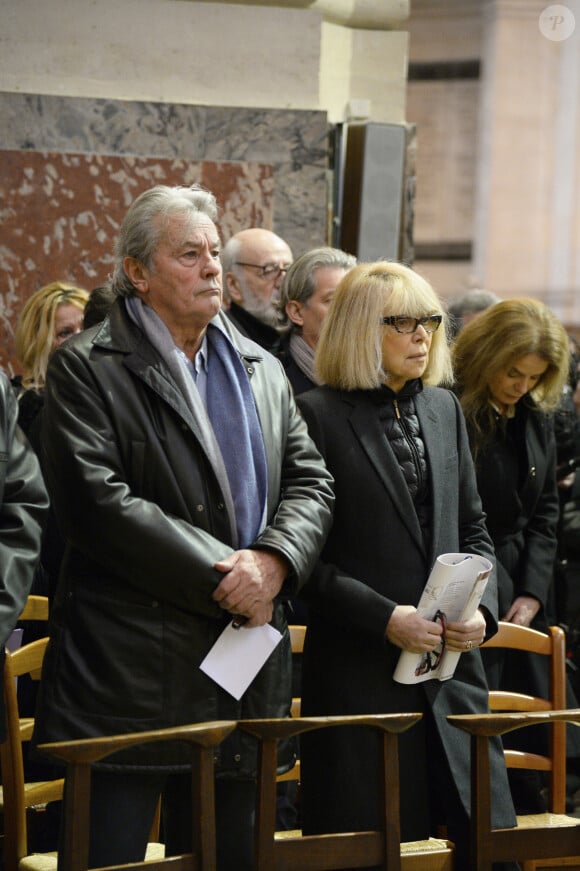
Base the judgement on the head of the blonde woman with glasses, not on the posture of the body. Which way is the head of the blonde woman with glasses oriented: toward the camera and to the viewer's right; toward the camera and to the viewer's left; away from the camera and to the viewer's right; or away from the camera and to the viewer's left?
toward the camera and to the viewer's right

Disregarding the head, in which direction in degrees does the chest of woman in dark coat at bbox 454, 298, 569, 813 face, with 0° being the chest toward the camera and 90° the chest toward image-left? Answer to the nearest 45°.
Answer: approximately 315°

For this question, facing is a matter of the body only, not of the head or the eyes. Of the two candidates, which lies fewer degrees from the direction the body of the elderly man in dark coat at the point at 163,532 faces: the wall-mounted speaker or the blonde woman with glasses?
the blonde woman with glasses

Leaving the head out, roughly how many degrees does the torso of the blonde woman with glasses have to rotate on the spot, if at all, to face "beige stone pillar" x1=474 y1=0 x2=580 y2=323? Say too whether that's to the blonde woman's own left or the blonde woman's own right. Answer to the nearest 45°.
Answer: approximately 135° to the blonde woman's own left

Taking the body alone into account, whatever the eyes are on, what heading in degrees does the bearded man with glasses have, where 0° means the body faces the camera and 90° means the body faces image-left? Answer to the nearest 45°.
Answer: approximately 315°

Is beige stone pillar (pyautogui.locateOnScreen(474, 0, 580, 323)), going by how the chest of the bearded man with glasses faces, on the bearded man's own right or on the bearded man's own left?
on the bearded man's own left
